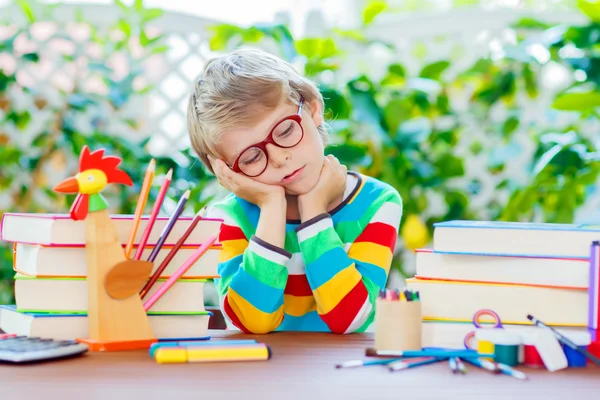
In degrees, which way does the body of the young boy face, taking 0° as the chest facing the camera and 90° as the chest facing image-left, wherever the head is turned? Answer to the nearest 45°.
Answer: approximately 0°

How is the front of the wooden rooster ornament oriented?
to the viewer's left

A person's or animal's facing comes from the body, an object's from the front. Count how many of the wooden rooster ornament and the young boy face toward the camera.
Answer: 1

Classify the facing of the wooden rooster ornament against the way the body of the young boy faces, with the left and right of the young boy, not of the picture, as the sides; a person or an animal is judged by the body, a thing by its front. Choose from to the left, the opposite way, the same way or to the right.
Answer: to the right
